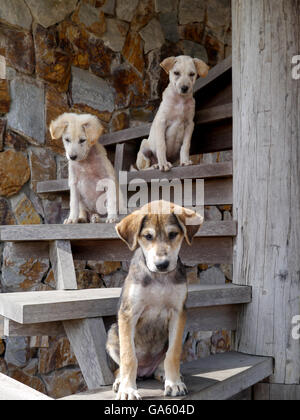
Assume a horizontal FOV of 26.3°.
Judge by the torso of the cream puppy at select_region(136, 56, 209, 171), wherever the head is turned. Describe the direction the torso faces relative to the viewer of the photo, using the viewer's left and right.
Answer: facing the viewer and to the right of the viewer

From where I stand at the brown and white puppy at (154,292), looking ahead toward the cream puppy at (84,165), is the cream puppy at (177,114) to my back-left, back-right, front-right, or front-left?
front-right

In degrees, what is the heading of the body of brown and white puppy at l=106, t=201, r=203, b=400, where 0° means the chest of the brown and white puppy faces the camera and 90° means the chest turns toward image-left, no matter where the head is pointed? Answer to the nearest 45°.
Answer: approximately 0°

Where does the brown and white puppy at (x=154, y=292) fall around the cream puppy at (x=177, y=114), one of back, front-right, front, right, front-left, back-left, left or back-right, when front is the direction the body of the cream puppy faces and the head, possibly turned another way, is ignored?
front-right

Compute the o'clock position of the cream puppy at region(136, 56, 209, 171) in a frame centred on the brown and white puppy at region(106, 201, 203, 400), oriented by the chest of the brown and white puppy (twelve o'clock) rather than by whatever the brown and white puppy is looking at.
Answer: The cream puppy is roughly at 6 o'clock from the brown and white puppy.

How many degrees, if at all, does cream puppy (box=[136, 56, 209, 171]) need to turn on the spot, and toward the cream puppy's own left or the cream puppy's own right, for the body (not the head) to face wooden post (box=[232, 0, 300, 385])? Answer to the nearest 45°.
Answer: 0° — it already faces it

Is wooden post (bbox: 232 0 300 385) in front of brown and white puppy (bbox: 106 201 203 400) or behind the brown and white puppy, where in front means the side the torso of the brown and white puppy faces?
behind

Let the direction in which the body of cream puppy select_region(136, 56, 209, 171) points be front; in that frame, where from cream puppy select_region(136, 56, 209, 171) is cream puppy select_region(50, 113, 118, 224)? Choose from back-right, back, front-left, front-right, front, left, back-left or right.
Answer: right

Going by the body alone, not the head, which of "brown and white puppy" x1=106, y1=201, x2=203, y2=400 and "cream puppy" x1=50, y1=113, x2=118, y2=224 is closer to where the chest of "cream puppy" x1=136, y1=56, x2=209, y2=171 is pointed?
the brown and white puppy

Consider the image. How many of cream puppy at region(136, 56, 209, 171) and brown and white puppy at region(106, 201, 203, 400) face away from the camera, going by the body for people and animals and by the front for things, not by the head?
0

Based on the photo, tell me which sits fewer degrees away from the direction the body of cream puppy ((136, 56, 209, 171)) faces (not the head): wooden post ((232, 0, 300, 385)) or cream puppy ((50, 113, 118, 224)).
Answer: the wooden post
